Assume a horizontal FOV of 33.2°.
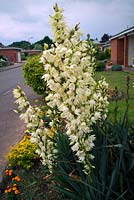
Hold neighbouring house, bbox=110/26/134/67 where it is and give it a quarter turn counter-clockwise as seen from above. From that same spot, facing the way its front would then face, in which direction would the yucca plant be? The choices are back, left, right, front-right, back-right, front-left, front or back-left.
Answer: front-right

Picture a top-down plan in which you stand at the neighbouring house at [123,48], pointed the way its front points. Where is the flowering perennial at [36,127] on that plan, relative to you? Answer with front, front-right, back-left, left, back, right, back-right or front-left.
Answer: front-left

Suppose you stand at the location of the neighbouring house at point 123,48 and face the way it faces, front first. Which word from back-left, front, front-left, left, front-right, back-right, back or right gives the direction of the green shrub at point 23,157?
front-left

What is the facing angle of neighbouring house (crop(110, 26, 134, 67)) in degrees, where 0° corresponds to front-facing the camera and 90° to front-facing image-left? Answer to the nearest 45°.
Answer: approximately 45°
